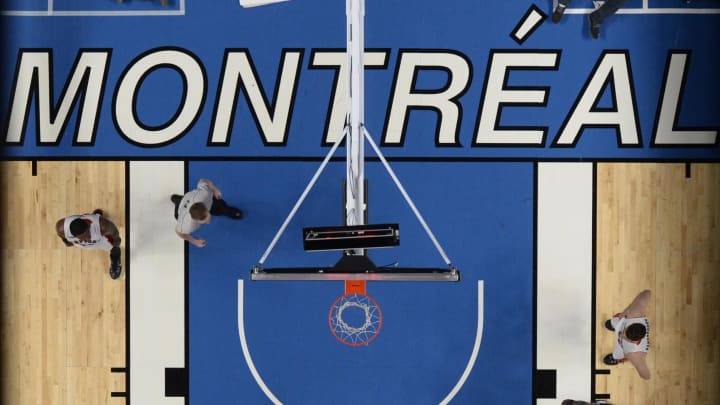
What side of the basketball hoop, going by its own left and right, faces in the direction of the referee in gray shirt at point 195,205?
right

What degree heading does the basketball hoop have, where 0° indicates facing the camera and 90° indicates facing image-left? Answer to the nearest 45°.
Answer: approximately 0°

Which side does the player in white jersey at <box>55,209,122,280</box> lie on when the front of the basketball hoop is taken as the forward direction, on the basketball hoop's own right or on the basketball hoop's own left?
on the basketball hoop's own right

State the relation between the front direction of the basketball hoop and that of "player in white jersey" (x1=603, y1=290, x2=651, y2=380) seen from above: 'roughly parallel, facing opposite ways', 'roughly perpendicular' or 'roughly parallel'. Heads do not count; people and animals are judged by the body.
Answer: roughly perpendicular

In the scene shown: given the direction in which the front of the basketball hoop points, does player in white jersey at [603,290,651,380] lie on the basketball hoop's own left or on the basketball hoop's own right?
on the basketball hoop's own left
